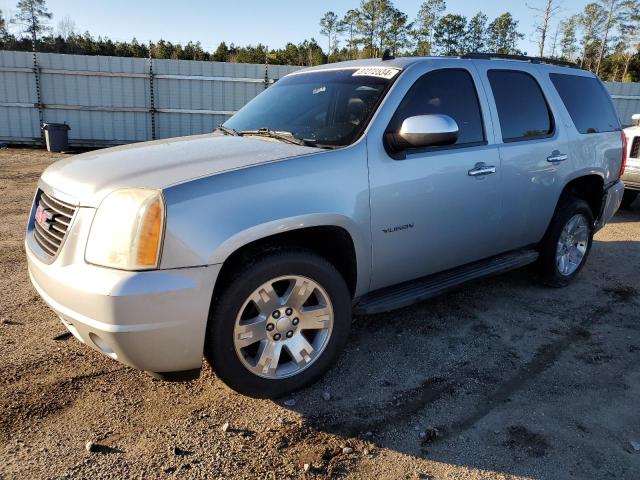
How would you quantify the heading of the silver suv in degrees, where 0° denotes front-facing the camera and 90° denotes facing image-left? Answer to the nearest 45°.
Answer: approximately 45°
